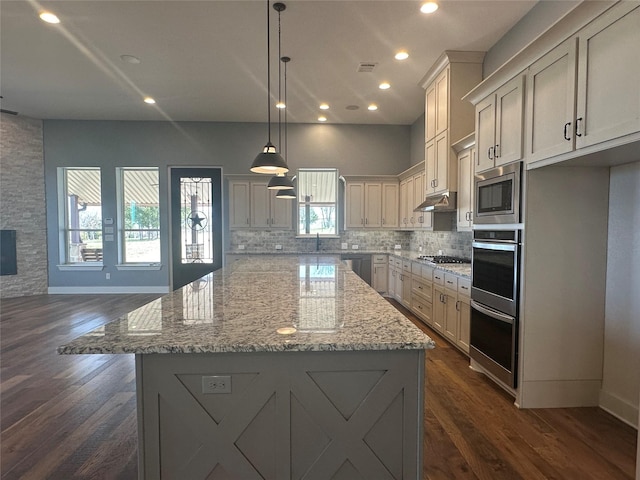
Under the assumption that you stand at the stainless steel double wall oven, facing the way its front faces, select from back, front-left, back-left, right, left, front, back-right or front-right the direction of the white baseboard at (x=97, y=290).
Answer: front-right

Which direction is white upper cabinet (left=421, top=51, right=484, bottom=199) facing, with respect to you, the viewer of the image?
facing to the left of the viewer

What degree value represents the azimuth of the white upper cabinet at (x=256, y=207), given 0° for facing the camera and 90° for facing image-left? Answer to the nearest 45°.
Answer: approximately 0°

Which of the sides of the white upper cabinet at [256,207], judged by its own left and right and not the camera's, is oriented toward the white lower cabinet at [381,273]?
left

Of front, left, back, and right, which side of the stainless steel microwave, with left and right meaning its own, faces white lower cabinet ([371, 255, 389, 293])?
right

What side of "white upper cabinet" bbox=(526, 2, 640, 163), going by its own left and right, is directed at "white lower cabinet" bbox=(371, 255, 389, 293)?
right

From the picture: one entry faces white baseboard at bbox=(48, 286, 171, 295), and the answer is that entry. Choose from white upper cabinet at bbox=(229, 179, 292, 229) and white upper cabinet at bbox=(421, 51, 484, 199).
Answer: white upper cabinet at bbox=(421, 51, 484, 199)

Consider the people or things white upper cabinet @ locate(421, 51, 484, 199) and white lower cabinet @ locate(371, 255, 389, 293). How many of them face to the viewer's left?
1

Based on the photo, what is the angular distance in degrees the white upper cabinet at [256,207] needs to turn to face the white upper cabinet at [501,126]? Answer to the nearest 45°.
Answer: approximately 45° to its left

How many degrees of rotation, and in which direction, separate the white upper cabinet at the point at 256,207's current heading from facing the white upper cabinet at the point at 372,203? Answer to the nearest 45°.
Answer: approximately 90° to its left
